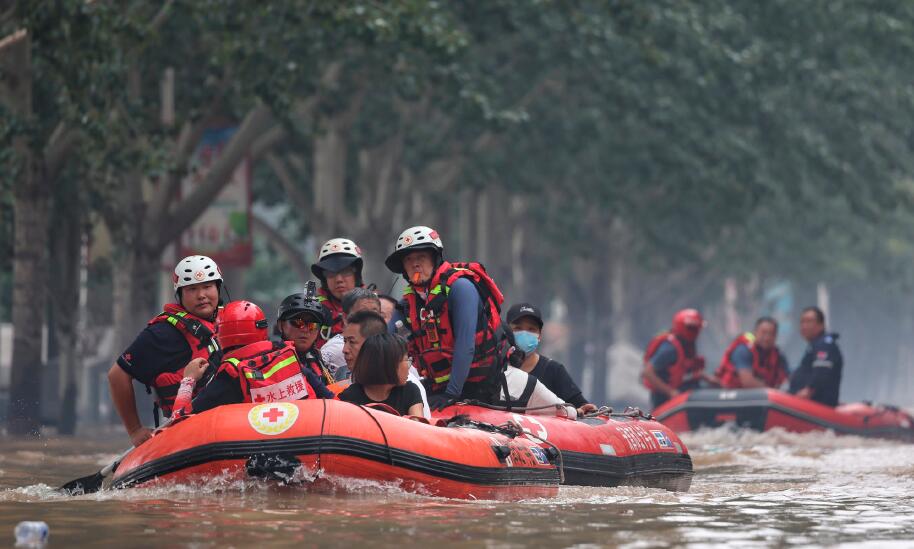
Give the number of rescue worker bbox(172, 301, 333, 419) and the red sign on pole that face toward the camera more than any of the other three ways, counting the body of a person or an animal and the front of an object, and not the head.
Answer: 1

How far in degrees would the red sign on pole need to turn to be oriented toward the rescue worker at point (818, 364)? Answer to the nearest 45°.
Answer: approximately 45° to its left

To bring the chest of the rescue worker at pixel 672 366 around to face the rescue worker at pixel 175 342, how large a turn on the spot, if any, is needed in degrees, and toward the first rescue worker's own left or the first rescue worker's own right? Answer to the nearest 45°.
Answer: approximately 45° to the first rescue worker's own right

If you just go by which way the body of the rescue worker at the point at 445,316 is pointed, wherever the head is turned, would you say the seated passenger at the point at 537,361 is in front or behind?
behind

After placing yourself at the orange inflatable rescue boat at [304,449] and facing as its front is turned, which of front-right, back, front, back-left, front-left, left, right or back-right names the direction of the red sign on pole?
back-right

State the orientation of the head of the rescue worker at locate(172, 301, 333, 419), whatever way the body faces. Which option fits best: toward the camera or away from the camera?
away from the camera

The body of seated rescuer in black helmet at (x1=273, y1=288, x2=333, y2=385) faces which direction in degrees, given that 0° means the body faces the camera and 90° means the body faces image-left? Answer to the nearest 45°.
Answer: approximately 315°

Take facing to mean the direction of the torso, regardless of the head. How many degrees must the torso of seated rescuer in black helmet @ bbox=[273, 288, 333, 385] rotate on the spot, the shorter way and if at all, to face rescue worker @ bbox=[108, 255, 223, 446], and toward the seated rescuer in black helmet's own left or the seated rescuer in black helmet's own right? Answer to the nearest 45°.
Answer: approximately 135° to the seated rescuer in black helmet's own right

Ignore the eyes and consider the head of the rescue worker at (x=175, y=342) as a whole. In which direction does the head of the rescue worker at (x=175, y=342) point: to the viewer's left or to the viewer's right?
to the viewer's right

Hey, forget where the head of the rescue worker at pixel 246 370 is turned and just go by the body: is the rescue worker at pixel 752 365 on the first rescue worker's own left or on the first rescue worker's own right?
on the first rescue worker's own right
